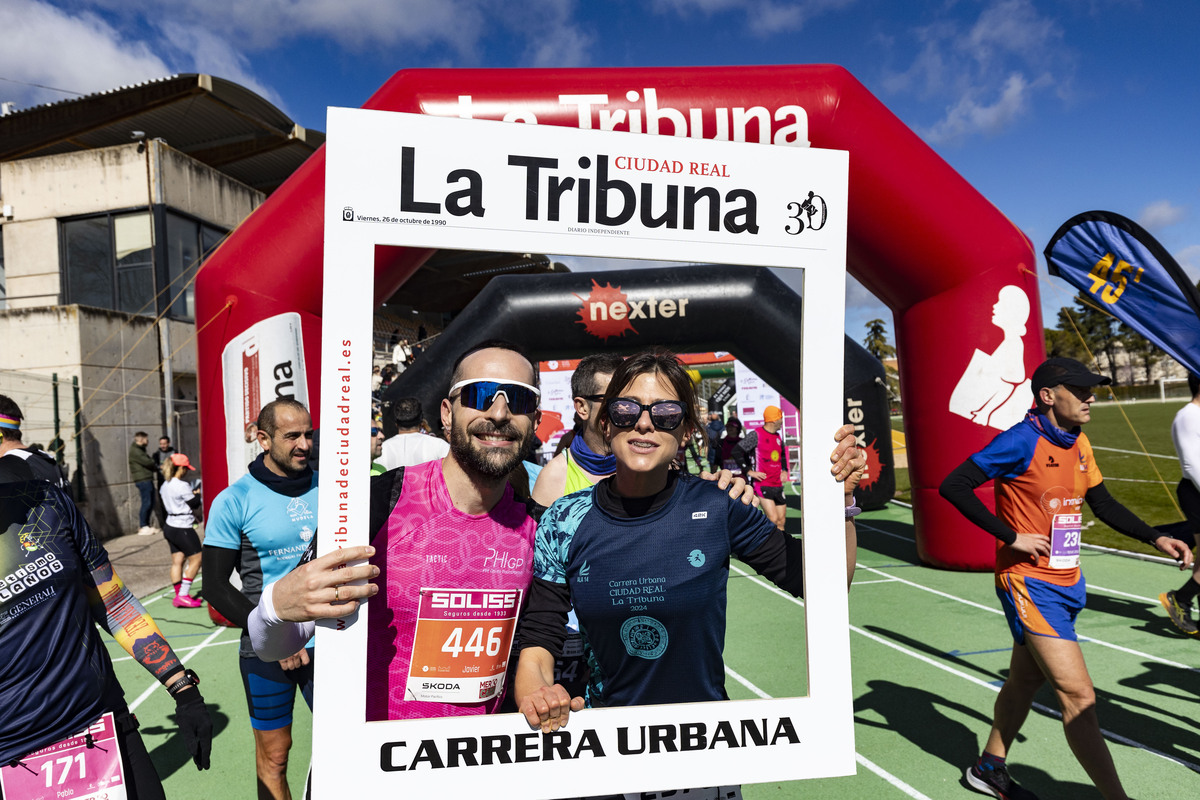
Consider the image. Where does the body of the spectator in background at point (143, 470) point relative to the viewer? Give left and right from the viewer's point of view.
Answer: facing to the right of the viewer

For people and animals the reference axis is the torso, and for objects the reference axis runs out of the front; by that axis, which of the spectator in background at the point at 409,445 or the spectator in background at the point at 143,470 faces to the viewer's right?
the spectator in background at the point at 143,470

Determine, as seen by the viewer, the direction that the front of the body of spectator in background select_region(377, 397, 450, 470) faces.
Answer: away from the camera

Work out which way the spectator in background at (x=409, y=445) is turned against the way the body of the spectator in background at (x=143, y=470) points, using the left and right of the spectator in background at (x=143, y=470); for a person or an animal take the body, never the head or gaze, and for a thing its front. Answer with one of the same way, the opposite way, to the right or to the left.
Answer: to the left

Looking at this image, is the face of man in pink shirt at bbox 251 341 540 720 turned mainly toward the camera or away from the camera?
toward the camera

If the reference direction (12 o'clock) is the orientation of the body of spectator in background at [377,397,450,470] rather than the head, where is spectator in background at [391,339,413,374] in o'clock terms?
spectator in background at [391,339,413,374] is roughly at 12 o'clock from spectator in background at [377,397,450,470].

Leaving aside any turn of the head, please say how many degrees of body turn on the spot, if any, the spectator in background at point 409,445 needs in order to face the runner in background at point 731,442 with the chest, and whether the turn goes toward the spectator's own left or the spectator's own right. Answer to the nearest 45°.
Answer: approximately 45° to the spectator's own right

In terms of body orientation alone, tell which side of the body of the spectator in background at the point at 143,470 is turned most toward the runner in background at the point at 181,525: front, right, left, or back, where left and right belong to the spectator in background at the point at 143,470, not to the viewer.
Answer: right

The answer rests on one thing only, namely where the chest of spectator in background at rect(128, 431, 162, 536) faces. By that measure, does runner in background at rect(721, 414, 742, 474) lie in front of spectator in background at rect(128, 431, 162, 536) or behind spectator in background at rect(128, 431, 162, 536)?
in front
